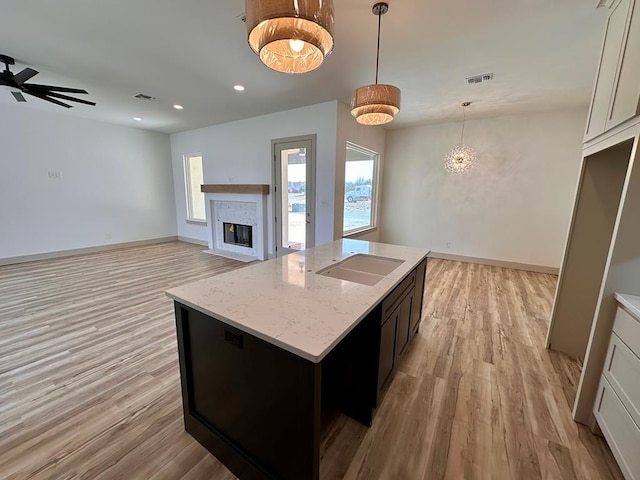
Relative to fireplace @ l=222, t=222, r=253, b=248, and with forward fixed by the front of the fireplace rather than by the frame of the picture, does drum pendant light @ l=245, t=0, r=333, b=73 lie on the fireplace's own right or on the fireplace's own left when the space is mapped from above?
on the fireplace's own left

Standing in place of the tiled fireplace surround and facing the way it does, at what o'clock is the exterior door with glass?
The exterior door with glass is roughly at 9 o'clock from the tiled fireplace surround.

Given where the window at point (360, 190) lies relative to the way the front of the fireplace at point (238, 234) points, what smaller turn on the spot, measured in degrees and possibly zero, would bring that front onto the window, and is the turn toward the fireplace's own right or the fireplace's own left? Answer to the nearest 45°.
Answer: approximately 135° to the fireplace's own left

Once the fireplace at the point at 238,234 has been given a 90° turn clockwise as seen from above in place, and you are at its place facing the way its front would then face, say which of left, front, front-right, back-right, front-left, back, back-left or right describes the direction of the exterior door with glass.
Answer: back

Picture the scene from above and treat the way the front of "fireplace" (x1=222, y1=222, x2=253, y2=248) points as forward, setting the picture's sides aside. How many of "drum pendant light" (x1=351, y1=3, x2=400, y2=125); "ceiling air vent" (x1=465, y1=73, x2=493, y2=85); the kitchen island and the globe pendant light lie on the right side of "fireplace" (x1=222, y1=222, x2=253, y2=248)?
0

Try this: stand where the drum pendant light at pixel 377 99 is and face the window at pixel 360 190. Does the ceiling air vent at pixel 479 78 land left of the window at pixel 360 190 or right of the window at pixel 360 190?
right

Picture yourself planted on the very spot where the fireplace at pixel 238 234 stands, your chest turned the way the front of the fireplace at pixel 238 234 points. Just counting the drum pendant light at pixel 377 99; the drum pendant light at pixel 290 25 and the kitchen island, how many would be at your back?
0

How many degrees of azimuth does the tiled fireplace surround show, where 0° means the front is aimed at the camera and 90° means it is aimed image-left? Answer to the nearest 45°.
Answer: approximately 45°

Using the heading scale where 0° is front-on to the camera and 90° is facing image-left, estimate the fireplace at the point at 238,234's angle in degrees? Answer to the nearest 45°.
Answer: approximately 45°

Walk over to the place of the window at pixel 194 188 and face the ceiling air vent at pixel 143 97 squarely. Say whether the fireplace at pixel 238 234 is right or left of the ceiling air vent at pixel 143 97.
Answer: left

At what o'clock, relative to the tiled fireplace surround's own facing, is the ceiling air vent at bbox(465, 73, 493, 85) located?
The ceiling air vent is roughly at 9 o'clock from the tiled fireplace surround.

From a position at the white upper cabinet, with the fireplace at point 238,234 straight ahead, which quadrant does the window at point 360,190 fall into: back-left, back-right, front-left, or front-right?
front-right

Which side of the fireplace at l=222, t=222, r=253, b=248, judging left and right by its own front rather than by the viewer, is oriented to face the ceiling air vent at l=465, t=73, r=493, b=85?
left

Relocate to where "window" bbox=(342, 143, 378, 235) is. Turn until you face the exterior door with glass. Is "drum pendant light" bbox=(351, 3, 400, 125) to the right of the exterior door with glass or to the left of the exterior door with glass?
left

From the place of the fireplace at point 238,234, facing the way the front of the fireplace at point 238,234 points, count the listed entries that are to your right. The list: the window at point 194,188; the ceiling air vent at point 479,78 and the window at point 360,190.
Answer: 1

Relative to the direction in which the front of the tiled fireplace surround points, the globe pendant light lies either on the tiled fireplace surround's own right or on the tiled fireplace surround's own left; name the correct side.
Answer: on the tiled fireplace surround's own left

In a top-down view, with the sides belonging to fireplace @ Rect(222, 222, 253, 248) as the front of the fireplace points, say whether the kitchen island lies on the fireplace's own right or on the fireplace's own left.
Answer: on the fireplace's own left

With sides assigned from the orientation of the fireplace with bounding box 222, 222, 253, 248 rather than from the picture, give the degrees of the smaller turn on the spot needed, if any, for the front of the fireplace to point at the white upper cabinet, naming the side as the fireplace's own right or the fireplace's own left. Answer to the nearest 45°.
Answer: approximately 90° to the fireplace's own left

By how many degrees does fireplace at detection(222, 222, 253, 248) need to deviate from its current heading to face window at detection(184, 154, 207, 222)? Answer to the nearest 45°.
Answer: approximately 90° to its right

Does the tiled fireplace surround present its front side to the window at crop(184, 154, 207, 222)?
no
